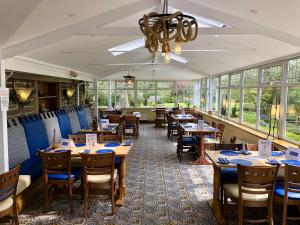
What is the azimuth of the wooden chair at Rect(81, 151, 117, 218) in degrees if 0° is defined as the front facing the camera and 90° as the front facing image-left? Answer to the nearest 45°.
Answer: approximately 180°

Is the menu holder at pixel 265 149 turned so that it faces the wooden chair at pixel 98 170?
no

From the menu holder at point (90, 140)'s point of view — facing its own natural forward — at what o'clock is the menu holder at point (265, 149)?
the menu holder at point (265, 149) is roughly at 10 o'clock from the menu holder at point (90, 140).

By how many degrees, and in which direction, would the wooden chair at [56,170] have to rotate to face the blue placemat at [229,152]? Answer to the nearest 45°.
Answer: approximately 45° to its right

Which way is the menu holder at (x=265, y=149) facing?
toward the camera

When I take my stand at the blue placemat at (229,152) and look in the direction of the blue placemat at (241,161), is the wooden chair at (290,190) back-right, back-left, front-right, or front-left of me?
front-left

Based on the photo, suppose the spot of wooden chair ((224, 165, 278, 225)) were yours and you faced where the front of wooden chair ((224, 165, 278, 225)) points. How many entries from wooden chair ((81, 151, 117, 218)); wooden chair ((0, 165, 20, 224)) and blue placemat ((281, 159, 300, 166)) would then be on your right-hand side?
1

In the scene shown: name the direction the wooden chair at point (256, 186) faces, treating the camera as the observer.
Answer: facing away from the viewer and to the left of the viewer

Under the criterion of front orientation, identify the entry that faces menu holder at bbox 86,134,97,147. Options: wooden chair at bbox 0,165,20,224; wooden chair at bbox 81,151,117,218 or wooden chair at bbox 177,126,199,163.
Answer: wooden chair at bbox 81,151,117,218

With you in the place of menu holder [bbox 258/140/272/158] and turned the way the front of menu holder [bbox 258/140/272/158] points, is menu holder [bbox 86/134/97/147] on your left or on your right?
on your right

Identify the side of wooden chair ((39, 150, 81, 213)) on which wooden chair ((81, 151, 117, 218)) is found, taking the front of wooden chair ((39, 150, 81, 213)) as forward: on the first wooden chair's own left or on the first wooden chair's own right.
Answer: on the first wooden chair's own right

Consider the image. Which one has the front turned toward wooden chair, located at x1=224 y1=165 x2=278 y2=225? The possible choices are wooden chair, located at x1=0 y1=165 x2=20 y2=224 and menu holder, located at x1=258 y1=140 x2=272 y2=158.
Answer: the menu holder

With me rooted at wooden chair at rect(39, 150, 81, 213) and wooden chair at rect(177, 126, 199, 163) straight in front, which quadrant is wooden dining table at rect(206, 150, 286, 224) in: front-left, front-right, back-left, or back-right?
front-right

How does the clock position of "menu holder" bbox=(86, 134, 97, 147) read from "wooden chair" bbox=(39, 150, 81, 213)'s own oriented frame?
The menu holder is roughly at 12 o'clock from the wooden chair.

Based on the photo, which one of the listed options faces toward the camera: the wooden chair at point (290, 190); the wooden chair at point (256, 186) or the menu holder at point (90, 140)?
the menu holder
